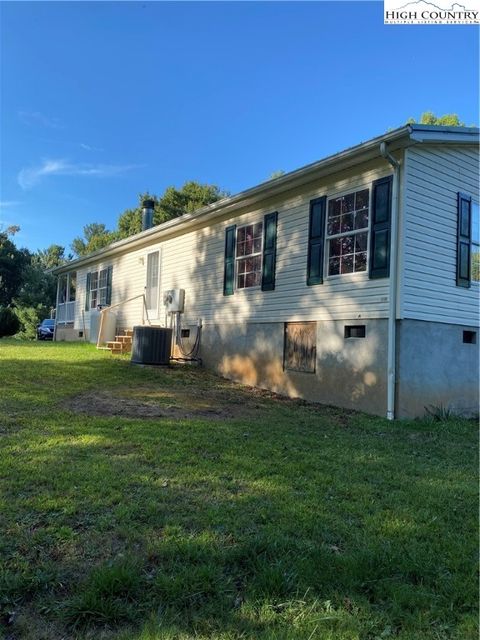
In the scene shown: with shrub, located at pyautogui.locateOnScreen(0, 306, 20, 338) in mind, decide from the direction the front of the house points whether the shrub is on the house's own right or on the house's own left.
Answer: on the house's own right

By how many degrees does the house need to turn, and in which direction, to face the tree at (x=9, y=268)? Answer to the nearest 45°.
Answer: approximately 90° to its right

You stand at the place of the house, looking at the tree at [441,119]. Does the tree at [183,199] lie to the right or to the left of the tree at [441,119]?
left

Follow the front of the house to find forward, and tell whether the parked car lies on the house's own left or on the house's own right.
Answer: on the house's own right

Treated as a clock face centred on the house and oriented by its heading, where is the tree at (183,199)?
The tree is roughly at 4 o'clock from the house.

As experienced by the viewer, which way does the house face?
facing the viewer and to the left of the viewer
